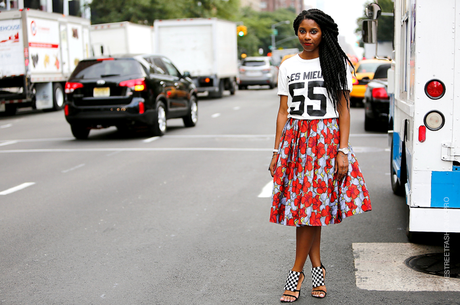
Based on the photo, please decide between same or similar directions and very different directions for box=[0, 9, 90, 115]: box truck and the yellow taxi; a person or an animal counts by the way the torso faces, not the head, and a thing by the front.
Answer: same or similar directions

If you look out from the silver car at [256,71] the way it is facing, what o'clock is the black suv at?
The black suv is roughly at 6 o'clock from the silver car.

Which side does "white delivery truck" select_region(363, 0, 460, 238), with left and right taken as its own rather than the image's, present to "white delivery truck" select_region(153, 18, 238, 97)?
front

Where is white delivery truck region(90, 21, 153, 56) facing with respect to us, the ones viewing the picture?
facing away from the viewer and to the right of the viewer

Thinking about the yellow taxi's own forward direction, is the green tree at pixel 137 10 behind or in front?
in front

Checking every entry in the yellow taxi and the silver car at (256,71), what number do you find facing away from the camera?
2

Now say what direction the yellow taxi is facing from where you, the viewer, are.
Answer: facing away from the viewer

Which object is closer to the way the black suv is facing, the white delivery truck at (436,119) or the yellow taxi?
the yellow taxi

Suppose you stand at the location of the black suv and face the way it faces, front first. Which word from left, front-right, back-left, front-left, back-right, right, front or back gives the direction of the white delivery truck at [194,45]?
front-left

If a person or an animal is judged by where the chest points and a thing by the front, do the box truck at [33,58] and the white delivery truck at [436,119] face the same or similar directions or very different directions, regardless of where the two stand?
same or similar directions

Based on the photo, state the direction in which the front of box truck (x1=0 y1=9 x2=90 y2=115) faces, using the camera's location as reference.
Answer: facing away from the viewer and to the right of the viewer

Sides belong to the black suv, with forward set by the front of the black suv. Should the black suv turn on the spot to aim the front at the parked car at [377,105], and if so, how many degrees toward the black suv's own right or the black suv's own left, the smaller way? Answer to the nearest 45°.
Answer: approximately 45° to the black suv's own right

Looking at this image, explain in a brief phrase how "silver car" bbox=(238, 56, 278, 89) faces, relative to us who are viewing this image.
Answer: facing away from the viewer

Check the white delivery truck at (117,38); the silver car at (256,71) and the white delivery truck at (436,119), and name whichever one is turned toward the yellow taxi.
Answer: the white delivery truck at (436,119)

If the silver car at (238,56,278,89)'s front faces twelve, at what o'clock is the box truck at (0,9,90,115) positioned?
The box truck is roughly at 7 o'clock from the silver car.

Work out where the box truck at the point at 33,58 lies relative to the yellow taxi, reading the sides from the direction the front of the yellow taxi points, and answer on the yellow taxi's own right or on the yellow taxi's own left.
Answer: on the yellow taxi's own left

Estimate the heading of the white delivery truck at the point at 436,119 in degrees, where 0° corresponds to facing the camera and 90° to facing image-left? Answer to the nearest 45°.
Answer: approximately 180°

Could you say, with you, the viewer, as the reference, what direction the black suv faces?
facing away from the viewer and to the right of the viewer
